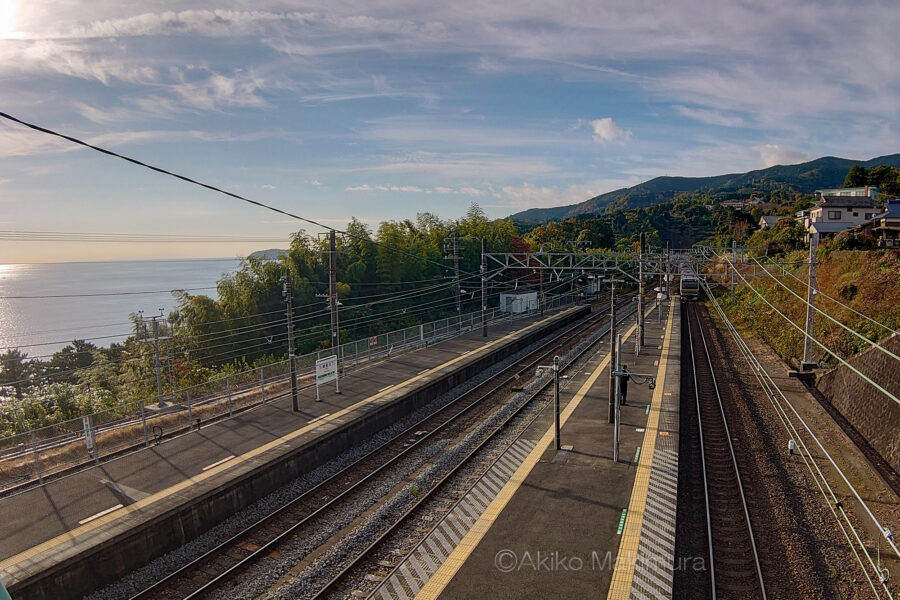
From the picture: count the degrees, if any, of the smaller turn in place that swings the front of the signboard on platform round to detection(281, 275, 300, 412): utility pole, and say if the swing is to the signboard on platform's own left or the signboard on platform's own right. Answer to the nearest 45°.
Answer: approximately 90° to the signboard on platform's own right

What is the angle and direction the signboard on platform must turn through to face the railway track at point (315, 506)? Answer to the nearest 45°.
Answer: approximately 45° to its right

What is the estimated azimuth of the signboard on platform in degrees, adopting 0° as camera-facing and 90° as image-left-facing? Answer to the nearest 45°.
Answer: approximately 315°
